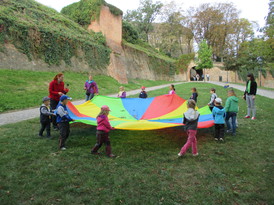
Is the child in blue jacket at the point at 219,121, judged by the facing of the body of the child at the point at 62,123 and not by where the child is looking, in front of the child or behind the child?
in front

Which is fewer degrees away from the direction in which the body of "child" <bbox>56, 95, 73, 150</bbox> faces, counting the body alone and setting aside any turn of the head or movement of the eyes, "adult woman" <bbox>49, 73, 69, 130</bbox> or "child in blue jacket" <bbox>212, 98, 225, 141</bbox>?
the child in blue jacket

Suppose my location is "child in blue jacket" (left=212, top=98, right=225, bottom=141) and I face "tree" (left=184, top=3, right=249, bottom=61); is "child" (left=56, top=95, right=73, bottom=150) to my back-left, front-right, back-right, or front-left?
back-left

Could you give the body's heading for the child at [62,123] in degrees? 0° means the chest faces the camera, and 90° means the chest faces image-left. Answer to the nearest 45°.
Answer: approximately 270°

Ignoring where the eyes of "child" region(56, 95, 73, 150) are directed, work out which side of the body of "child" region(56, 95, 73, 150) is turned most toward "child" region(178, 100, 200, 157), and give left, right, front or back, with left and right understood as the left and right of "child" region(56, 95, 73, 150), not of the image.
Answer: front

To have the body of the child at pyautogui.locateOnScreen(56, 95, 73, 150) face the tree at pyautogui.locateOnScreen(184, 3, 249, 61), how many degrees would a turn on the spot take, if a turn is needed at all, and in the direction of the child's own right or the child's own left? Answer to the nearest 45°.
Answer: approximately 45° to the child's own left

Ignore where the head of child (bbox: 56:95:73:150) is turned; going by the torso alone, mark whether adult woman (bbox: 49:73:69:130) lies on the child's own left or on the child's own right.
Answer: on the child's own left

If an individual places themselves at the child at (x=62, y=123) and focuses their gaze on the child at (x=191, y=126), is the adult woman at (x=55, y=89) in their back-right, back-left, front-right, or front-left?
back-left
